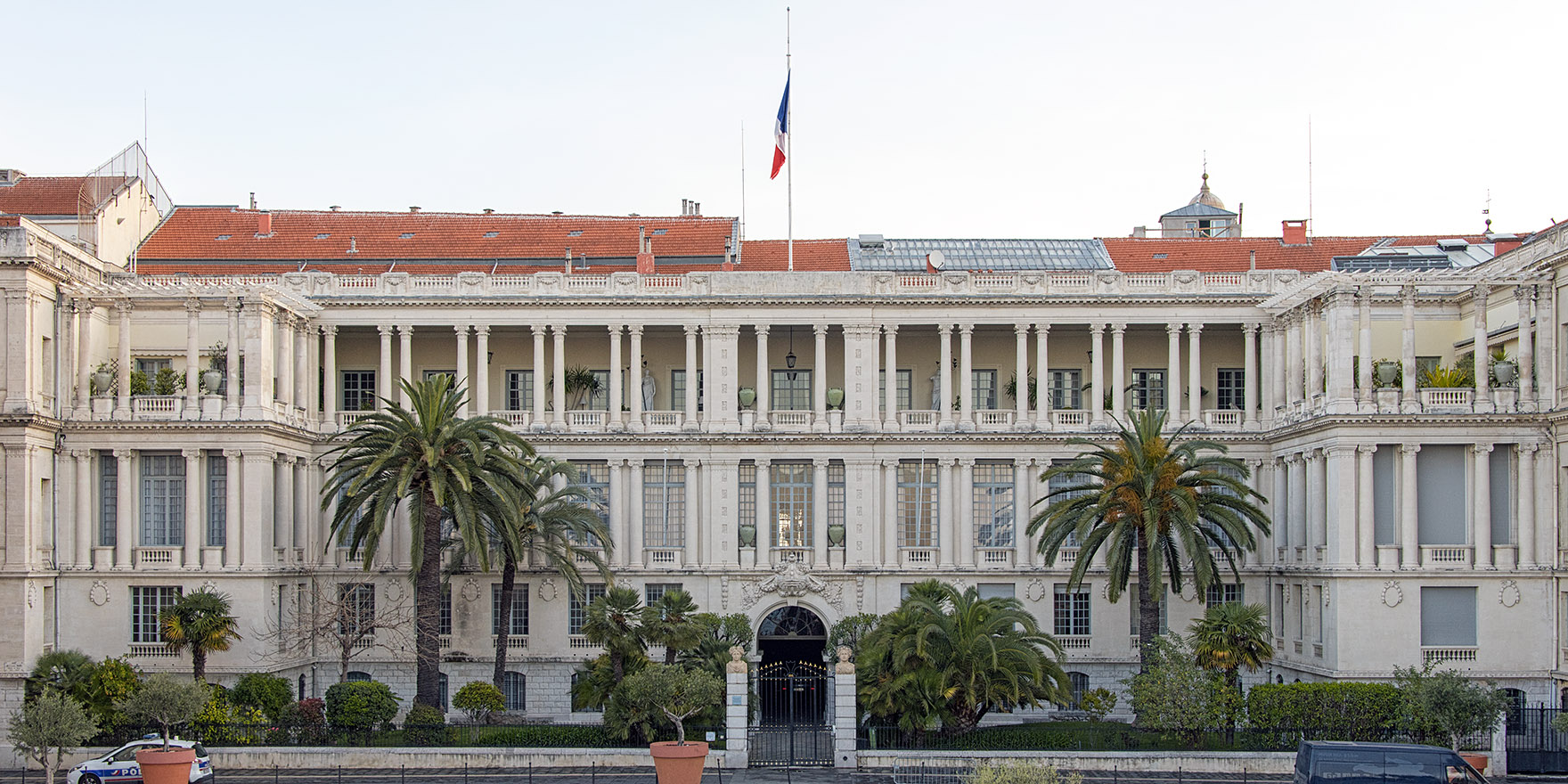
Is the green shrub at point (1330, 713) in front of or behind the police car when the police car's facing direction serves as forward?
behind

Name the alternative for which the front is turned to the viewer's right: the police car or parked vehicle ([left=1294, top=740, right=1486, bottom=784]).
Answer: the parked vehicle

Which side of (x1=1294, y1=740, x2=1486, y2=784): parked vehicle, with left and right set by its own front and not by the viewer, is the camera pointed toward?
right

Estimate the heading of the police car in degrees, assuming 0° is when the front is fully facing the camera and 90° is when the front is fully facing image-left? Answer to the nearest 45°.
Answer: approximately 90°

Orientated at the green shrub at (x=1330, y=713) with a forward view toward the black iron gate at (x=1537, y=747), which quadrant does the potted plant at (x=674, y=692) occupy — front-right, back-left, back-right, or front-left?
back-right

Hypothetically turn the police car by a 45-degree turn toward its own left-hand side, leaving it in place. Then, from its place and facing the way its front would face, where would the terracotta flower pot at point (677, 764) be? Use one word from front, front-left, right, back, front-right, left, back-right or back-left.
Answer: left
